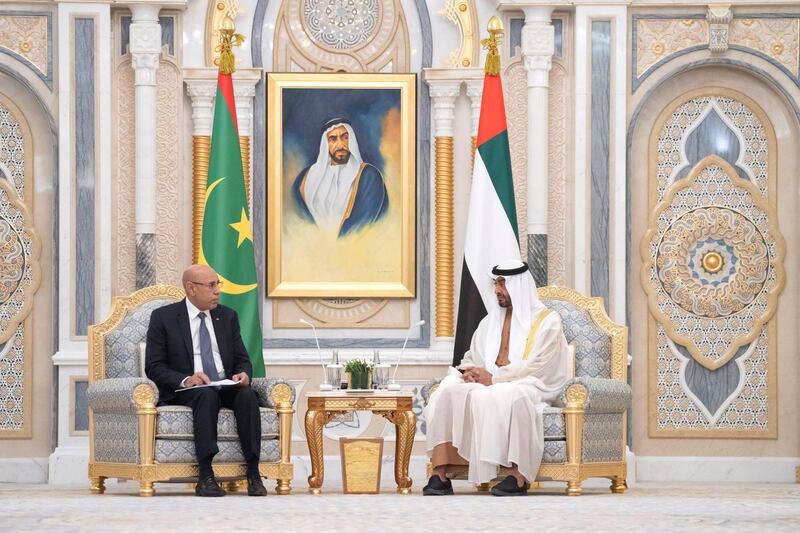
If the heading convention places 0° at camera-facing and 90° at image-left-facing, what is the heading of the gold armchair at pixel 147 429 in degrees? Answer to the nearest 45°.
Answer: approximately 315°

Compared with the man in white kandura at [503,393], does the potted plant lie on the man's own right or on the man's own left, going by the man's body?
on the man's own right

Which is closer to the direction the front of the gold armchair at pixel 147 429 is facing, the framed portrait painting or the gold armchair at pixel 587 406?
the gold armchair

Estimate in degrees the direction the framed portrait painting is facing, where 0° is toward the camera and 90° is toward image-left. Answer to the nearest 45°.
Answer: approximately 0°

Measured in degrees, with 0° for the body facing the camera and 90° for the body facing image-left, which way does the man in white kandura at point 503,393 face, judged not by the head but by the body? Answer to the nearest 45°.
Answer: approximately 45°

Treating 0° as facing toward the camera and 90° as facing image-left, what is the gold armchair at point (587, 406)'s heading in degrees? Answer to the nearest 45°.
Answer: approximately 45°
